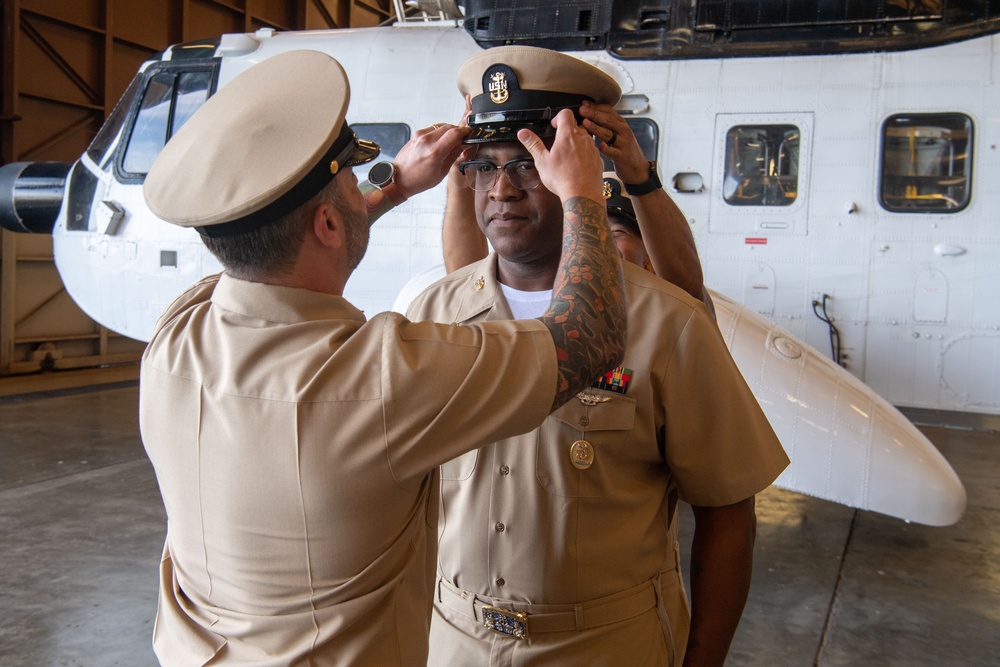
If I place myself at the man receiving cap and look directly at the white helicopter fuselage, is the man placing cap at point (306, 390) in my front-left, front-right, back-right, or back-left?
back-left

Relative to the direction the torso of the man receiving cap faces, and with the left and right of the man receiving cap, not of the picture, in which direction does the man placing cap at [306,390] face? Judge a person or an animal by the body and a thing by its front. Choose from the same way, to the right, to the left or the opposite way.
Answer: the opposite way

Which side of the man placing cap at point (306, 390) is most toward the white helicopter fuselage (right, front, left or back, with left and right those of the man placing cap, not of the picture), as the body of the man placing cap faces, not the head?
front

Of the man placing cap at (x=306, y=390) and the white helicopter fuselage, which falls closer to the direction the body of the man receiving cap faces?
the man placing cap

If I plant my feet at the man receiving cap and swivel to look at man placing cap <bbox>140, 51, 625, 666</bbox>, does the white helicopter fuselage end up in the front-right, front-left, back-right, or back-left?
back-right

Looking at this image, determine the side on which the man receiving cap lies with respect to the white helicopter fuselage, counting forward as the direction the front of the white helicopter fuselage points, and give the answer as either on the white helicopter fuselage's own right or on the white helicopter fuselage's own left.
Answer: on the white helicopter fuselage's own left

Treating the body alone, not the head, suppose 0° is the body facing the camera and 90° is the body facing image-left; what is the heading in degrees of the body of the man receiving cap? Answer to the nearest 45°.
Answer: approximately 45°

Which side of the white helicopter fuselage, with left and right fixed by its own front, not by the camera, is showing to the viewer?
left

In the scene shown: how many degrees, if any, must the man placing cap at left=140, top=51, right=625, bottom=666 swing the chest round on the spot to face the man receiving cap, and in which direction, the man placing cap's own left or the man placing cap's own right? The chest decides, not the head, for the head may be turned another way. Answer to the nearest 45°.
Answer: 0° — they already face them

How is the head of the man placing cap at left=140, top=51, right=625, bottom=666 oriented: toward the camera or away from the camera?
away from the camera

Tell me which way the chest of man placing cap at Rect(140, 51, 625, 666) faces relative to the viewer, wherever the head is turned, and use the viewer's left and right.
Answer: facing away from the viewer and to the right of the viewer

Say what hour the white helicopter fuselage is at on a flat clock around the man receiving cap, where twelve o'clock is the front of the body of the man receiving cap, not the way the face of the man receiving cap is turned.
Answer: The white helicopter fuselage is roughly at 5 o'clock from the man receiving cap.
